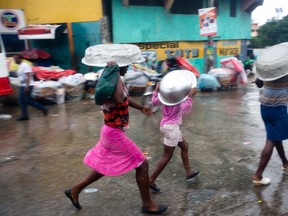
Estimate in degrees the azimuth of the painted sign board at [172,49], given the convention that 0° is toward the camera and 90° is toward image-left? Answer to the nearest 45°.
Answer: approximately 0°

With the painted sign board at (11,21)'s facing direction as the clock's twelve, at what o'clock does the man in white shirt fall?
The man in white shirt is roughly at 12 o'clock from the painted sign board.

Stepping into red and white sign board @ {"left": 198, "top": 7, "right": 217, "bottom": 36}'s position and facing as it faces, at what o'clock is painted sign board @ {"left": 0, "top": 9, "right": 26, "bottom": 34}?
painted sign board @ {"left": 0, "top": 9, "right": 26, "bottom": 34} is roughly at 2 o'clock from red and white sign board @ {"left": 198, "top": 7, "right": 217, "bottom": 36}.

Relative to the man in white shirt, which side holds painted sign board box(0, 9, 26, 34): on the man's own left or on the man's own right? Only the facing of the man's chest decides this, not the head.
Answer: on the man's own right
